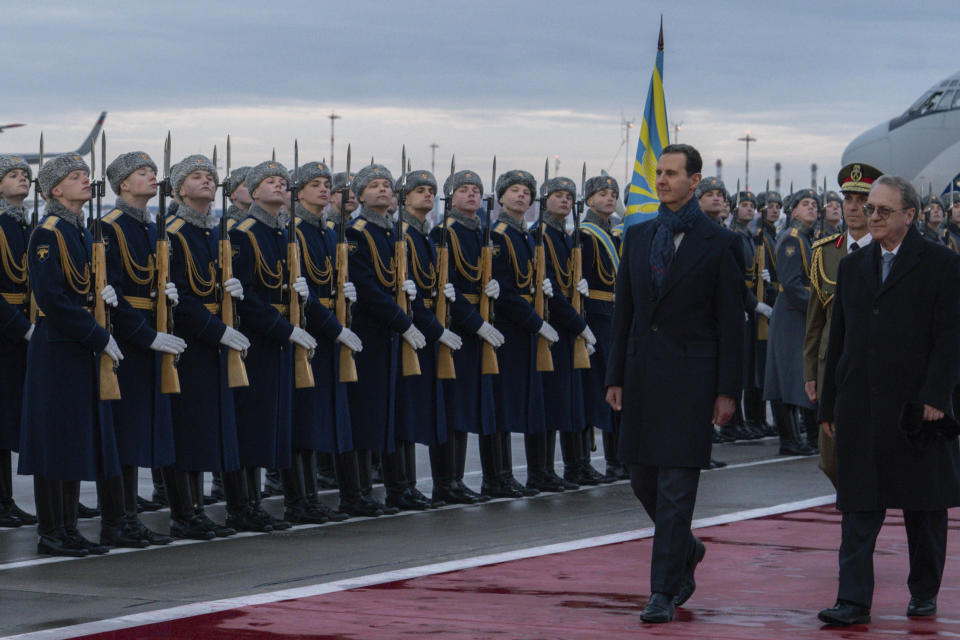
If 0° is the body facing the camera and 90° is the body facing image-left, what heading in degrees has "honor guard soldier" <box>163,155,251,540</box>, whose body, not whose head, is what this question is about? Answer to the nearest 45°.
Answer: approximately 315°

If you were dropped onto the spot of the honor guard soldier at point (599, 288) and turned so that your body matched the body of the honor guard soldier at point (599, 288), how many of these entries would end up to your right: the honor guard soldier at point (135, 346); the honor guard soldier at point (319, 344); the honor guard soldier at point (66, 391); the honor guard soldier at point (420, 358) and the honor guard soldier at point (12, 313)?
5

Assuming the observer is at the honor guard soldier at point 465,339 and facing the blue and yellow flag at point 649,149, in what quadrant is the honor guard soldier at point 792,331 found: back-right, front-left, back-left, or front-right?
front-right

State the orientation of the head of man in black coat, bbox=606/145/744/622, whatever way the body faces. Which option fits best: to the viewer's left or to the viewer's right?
to the viewer's left

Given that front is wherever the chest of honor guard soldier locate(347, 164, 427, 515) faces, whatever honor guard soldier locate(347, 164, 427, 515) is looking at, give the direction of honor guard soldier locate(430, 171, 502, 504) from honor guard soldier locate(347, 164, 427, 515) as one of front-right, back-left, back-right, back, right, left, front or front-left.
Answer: left

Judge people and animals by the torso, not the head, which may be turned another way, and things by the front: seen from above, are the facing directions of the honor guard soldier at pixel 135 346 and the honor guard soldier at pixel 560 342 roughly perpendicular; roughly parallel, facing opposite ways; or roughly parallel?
roughly parallel

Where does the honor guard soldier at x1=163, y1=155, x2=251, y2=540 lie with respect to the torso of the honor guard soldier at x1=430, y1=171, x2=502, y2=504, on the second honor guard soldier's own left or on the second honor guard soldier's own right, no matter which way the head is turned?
on the second honor guard soldier's own right

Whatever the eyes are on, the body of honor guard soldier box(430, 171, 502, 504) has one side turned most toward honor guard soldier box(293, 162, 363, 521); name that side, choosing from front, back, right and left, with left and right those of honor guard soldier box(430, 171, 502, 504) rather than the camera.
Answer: right

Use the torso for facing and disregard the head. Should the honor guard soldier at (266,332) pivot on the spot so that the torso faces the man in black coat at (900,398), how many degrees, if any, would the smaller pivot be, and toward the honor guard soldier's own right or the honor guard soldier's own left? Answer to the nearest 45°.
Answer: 0° — they already face them

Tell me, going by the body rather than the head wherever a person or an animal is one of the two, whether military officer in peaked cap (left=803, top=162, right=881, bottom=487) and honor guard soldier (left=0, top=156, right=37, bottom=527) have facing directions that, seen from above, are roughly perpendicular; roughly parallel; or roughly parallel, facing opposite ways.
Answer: roughly perpendicular

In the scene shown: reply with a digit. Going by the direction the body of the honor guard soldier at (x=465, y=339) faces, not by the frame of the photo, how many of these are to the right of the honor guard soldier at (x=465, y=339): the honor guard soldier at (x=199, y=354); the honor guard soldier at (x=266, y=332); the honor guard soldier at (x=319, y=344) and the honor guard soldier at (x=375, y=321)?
4

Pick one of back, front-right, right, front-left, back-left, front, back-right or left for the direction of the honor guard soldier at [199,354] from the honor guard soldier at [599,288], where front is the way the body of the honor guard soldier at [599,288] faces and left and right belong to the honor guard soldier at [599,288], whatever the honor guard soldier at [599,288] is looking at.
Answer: right

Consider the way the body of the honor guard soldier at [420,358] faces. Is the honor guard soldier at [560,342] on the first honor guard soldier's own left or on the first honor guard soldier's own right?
on the first honor guard soldier's own left

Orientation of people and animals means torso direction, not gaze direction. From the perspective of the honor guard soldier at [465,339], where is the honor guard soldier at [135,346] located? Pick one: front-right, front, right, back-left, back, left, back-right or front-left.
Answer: right

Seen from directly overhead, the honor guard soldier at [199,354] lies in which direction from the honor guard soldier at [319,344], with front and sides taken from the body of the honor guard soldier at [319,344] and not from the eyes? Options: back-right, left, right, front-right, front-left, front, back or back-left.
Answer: right

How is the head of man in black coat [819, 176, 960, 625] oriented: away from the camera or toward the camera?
toward the camera

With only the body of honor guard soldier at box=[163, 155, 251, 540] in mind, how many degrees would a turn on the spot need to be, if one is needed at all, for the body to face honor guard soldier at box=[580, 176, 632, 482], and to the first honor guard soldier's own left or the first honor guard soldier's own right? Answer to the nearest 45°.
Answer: approximately 90° to the first honor guard soldier's own left
